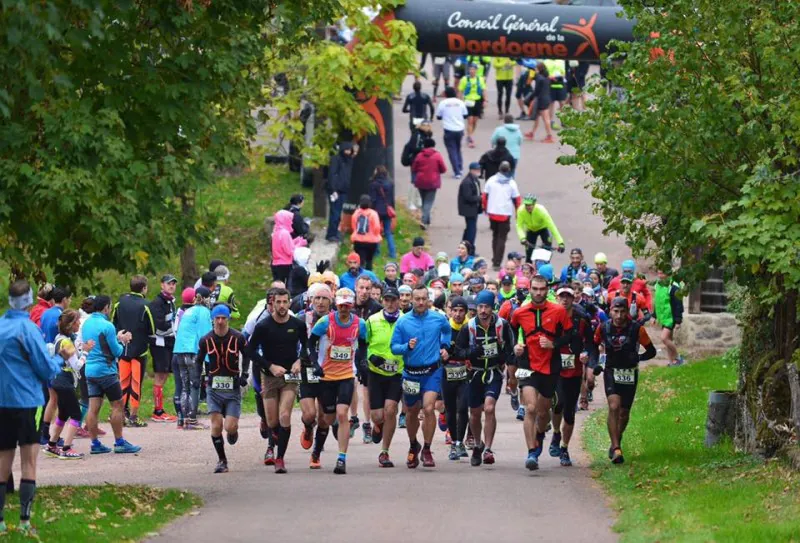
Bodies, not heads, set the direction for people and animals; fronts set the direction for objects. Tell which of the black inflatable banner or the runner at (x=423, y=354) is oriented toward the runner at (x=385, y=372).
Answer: the black inflatable banner

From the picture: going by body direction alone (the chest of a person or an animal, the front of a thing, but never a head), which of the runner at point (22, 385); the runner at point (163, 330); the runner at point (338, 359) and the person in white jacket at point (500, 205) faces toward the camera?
the runner at point (338, 359)

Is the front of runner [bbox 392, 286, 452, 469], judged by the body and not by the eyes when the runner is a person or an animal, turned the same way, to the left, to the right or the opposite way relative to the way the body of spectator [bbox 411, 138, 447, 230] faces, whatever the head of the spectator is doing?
the opposite way

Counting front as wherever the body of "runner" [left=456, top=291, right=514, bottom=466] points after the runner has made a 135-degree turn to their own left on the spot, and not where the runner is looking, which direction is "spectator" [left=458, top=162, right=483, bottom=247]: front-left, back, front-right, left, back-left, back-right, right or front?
front-left

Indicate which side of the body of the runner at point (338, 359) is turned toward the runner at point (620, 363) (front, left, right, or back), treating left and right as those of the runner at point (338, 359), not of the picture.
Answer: left

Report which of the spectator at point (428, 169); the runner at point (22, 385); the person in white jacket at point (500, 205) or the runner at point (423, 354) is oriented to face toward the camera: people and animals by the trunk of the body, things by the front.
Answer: the runner at point (423, 354)

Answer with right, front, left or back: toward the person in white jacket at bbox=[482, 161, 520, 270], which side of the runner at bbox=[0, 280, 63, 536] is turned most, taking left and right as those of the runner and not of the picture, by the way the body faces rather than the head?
front

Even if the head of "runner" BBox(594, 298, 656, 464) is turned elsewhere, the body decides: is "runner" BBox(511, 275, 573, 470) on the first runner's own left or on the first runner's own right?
on the first runner's own right

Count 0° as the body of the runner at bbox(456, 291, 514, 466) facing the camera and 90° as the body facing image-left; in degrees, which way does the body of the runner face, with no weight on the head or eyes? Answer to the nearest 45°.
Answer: approximately 0°

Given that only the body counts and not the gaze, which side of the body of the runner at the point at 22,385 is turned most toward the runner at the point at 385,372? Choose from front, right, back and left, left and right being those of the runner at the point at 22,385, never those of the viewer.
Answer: front
